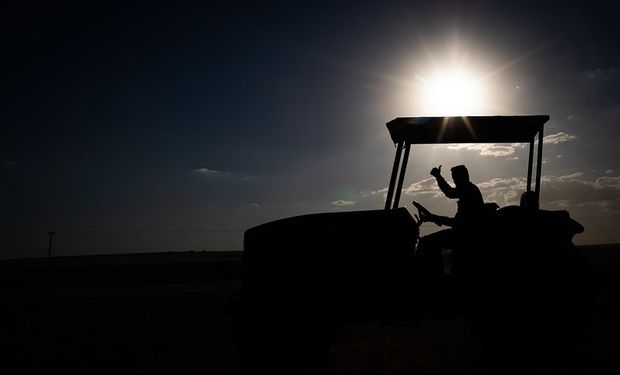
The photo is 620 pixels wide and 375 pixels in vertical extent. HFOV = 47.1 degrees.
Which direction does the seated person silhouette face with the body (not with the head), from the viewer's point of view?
to the viewer's left
